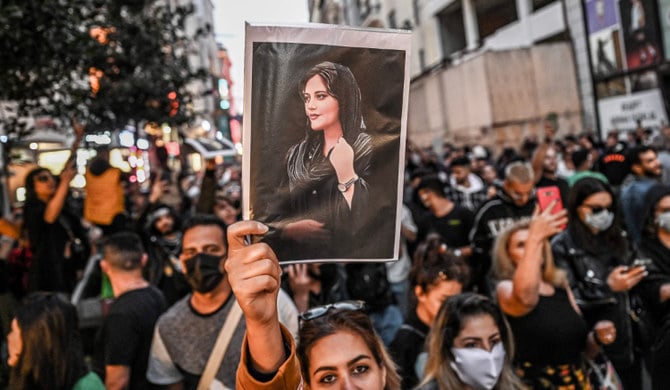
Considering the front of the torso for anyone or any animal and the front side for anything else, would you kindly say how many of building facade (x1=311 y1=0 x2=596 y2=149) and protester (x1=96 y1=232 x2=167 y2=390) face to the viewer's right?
0

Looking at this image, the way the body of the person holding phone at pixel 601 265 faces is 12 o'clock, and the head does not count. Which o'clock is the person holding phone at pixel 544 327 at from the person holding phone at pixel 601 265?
the person holding phone at pixel 544 327 is roughly at 2 o'clock from the person holding phone at pixel 601 265.

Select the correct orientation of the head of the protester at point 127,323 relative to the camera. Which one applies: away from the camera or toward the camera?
away from the camera

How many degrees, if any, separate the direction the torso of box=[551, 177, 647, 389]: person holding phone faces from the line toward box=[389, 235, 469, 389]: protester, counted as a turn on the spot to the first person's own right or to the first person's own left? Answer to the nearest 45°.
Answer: approximately 90° to the first person's own right

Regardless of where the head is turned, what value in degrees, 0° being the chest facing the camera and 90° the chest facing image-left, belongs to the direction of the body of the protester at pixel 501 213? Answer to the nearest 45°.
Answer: approximately 315°

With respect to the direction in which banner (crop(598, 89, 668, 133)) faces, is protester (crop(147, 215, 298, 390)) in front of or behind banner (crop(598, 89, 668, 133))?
in front

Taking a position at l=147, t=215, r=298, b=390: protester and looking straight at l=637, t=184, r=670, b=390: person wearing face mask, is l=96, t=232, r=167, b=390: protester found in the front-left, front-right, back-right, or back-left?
back-left

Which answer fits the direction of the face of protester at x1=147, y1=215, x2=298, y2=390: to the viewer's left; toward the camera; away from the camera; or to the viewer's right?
toward the camera

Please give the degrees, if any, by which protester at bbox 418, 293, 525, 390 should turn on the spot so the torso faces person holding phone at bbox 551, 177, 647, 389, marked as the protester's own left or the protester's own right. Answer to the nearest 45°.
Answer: approximately 90° to the protester's own left

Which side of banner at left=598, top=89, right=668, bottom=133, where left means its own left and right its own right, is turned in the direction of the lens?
front

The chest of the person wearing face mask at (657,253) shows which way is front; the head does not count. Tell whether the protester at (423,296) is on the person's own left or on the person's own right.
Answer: on the person's own right

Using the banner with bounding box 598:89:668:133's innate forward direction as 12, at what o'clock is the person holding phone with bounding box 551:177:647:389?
The person holding phone is roughly at 12 o'clock from the banner.

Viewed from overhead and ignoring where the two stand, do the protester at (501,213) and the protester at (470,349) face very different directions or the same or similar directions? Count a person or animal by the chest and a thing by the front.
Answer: same or similar directions

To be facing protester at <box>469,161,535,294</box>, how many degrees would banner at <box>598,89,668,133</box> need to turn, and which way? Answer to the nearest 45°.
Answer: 0° — it already faces them

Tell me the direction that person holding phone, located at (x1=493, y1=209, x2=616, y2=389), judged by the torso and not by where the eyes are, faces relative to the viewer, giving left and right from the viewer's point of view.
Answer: facing the viewer and to the right of the viewer

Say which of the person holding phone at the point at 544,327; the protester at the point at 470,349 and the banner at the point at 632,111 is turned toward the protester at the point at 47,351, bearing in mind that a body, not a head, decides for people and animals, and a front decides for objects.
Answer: the banner

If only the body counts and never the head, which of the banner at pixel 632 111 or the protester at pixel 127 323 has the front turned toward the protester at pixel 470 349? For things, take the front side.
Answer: the banner
